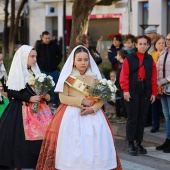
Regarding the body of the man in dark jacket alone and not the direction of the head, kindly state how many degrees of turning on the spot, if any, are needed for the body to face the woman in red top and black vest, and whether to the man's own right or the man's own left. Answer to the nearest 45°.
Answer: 0° — they already face them

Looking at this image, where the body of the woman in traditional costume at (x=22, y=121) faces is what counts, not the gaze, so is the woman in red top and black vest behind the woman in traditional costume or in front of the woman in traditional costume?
in front

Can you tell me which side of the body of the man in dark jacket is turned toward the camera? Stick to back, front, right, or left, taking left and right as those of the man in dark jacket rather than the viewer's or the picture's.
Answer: front

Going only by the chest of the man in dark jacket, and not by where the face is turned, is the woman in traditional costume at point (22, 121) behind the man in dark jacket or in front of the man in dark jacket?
in front

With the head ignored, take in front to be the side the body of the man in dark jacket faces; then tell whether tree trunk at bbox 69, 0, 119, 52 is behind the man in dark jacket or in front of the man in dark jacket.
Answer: behind

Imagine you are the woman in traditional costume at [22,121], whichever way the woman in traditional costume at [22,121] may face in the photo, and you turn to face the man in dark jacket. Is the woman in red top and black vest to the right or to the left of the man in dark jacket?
right

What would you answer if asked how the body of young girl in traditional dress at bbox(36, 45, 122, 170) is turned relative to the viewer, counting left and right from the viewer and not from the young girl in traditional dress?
facing the viewer and to the right of the viewer

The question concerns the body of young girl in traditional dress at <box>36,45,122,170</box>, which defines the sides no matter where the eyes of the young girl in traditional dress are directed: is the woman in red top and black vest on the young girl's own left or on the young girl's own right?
on the young girl's own left

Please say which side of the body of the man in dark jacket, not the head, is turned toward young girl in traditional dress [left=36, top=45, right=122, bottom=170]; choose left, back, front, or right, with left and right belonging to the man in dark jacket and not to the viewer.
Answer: front

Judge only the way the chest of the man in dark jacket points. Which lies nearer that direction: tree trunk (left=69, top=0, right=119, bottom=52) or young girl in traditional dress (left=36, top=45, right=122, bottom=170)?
the young girl in traditional dress
